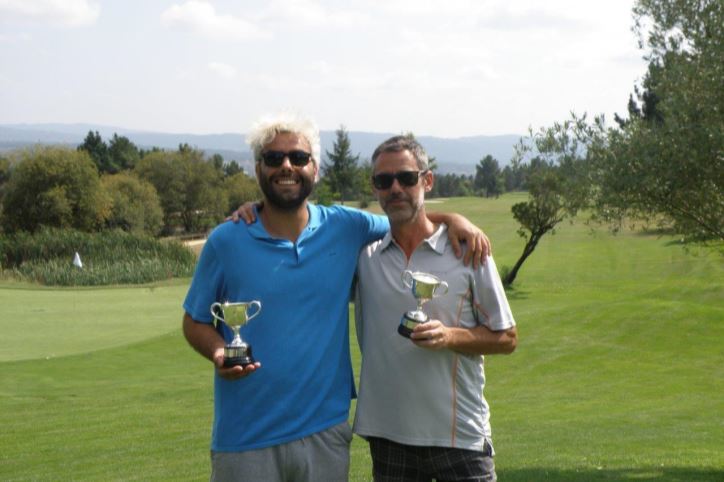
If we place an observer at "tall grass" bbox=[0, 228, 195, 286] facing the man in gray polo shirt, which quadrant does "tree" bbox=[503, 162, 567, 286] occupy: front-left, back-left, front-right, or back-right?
front-left

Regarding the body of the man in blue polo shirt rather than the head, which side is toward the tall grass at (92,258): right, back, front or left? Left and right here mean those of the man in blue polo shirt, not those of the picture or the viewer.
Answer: back

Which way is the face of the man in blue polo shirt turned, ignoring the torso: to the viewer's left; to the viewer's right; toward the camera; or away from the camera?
toward the camera

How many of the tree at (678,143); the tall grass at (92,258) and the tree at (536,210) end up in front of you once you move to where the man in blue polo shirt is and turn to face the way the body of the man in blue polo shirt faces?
0

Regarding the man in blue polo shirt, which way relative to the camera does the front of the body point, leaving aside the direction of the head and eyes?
toward the camera

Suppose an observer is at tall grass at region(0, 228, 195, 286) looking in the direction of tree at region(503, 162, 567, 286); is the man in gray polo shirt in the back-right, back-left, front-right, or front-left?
front-right

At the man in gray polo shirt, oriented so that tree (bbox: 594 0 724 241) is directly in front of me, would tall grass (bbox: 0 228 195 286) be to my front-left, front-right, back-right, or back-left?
front-left

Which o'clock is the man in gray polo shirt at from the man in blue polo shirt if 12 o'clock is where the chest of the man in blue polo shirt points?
The man in gray polo shirt is roughly at 9 o'clock from the man in blue polo shirt.

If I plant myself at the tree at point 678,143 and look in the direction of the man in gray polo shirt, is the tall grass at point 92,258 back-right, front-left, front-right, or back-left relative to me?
back-right

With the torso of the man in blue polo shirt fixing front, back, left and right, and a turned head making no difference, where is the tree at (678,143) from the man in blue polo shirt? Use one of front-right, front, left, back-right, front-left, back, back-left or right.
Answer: back-left

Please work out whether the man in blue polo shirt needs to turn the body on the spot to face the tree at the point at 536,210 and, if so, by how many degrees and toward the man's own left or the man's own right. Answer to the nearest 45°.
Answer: approximately 180°

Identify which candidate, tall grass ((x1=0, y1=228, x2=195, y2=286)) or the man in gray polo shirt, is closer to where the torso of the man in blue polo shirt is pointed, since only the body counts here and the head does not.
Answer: the man in gray polo shirt
